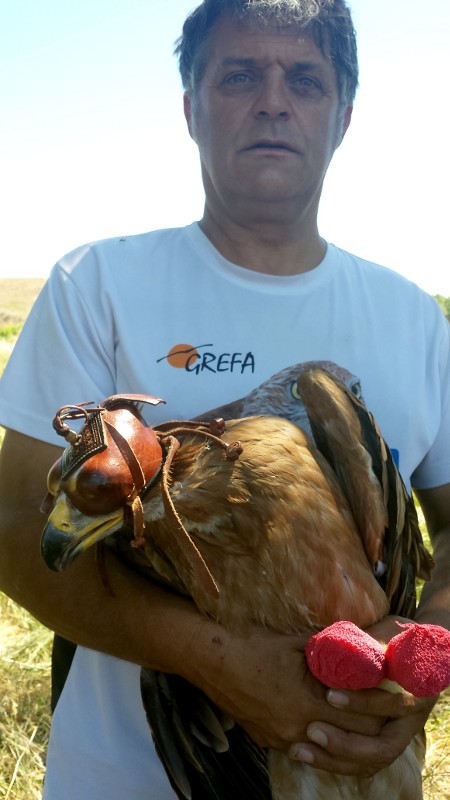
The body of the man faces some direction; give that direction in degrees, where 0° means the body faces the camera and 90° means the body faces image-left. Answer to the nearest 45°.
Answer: approximately 0°
